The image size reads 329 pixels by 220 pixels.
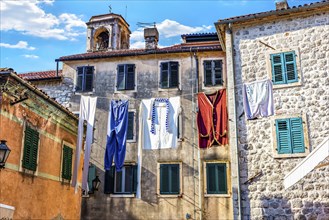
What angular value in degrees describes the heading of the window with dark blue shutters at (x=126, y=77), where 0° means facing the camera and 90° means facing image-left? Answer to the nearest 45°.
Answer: approximately 0°

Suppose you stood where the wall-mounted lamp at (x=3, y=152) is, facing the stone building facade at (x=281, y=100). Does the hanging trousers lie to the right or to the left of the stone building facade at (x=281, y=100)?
left

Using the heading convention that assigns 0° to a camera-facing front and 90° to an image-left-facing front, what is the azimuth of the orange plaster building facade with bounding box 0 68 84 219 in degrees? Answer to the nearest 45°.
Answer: approximately 315°

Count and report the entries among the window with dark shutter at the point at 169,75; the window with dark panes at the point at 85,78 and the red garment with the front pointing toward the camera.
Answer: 3

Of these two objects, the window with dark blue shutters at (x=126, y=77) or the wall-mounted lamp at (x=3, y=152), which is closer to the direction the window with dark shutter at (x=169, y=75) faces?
the wall-mounted lamp

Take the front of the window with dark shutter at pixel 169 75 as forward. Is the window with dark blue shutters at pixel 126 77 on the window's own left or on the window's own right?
on the window's own right

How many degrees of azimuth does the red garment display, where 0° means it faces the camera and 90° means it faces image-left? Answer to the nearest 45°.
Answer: approximately 0°

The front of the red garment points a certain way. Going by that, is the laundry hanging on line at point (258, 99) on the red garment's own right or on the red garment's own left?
on the red garment's own left

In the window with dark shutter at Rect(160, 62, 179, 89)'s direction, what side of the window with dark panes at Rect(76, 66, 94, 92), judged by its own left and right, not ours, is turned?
left
